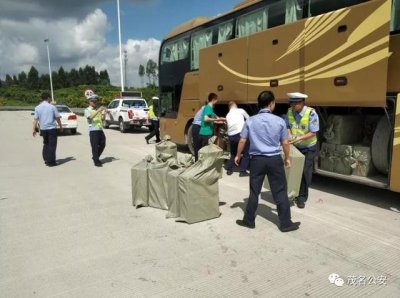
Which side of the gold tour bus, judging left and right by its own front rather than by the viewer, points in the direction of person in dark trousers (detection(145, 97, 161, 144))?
front

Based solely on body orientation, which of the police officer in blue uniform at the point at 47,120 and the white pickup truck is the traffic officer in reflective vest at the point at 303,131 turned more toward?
the police officer in blue uniform

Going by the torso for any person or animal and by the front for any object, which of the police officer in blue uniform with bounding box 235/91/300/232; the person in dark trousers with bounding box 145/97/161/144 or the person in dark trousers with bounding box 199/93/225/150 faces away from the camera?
the police officer in blue uniform

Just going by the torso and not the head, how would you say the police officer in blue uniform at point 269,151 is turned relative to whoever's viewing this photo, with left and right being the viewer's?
facing away from the viewer

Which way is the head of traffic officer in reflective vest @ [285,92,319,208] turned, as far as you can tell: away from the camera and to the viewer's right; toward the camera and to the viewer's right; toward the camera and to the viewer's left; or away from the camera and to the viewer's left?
toward the camera and to the viewer's left

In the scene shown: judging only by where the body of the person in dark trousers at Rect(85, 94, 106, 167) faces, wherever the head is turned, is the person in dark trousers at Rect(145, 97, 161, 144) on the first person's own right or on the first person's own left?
on the first person's own left

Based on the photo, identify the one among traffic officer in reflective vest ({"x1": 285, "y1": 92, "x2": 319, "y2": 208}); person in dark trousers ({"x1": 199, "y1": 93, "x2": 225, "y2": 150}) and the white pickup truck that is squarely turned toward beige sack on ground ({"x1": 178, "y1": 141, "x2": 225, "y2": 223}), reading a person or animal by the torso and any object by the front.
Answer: the traffic officer in reflective vest

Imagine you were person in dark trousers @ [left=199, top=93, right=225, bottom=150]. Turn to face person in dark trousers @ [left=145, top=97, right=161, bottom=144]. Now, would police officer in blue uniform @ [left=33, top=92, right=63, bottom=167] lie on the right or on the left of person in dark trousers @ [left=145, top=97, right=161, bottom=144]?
left

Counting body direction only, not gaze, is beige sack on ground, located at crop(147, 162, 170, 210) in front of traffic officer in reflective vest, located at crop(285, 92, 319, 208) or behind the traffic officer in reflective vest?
in front

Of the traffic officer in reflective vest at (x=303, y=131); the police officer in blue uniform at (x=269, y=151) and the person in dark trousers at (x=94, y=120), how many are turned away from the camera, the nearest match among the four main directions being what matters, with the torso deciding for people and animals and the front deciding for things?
1

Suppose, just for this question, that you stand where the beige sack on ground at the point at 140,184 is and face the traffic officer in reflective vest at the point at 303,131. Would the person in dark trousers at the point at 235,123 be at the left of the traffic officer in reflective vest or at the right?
left
